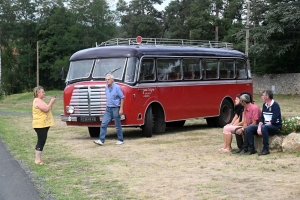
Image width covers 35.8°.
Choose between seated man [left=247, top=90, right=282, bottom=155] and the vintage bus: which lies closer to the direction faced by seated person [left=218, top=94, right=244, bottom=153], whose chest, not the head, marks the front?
the vintage bus

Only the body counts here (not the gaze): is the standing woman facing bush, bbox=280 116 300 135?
yes

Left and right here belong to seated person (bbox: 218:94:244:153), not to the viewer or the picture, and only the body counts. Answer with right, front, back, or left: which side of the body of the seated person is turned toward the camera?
left

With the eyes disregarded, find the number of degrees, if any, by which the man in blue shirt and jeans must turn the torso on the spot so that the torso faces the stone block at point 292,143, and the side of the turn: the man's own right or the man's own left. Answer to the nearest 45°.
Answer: approximately 90° to the man's own left

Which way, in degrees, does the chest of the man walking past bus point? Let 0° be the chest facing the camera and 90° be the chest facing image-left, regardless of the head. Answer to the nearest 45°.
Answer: approximately 45°

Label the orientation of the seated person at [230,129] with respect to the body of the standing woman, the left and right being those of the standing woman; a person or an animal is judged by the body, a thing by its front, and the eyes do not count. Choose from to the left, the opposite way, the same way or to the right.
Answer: the opposite way

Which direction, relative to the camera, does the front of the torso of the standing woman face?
to the viewer's right

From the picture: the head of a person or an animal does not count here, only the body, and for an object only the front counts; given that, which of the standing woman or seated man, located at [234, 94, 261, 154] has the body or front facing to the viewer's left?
the seated man

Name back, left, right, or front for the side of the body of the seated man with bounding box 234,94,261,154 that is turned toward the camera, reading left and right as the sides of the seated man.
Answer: left

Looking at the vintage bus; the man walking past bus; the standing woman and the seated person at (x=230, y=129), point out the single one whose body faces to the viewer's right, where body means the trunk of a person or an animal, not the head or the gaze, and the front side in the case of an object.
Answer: the standing woman

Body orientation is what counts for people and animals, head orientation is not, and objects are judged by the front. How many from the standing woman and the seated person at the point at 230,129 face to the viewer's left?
1

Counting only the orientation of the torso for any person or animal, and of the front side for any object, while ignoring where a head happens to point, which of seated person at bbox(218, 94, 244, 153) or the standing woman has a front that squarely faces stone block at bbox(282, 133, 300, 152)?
the standing woman

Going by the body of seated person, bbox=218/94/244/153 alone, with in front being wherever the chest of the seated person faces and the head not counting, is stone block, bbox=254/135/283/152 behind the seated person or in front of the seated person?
behind

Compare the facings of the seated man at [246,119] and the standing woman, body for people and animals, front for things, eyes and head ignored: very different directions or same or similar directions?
very different directions

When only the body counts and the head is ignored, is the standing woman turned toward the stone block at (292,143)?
yes

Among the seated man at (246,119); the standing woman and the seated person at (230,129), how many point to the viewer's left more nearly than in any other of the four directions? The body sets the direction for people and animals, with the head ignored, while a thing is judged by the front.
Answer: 2

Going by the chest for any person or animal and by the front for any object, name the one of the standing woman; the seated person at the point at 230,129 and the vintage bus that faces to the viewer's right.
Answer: the standing woman
